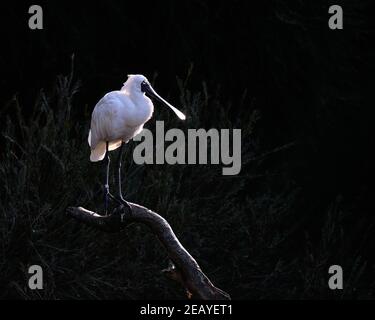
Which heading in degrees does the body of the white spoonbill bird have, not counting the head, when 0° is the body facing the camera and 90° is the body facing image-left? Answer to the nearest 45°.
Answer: approximately 270°
